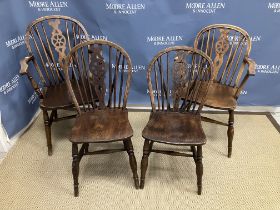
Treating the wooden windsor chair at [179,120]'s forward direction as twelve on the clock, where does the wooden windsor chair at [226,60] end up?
the wooden windsor chair at [226,60] is roughly at 7 o'clock from the wooden windsor chair at [179,120].

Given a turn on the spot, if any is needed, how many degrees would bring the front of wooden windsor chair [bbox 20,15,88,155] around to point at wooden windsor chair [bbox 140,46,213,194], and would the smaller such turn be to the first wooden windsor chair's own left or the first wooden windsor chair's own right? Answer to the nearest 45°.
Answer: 0° — it already faces it

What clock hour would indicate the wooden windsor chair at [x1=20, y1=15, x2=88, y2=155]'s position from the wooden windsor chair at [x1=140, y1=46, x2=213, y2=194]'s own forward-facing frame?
the wooden windsor chair at [x1=20, y1=15, x2=88, y2=155] is roughly at 4 o'clock from the wooden windsor chair at [x1=140, y1=46, x2=213, y2=194].

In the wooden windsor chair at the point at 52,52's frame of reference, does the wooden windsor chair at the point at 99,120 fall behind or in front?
in front

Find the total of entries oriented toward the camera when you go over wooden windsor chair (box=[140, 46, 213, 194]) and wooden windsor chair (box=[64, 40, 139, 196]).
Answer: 2

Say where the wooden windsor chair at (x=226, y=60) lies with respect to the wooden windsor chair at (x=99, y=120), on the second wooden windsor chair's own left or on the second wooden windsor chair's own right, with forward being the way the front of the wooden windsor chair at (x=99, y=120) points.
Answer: on the second wooden windsor chair's own left

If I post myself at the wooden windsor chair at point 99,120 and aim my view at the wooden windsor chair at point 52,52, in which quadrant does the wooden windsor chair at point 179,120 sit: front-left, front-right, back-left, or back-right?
back-right

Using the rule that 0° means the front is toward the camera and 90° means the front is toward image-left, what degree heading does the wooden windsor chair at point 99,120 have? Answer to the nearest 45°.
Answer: approximately 0°
